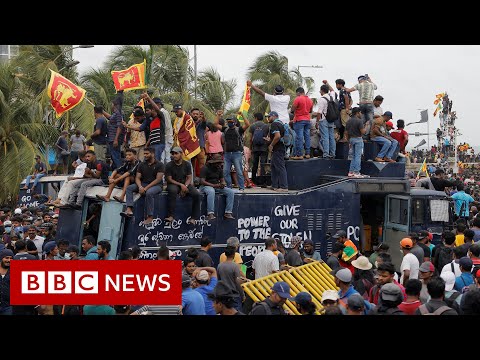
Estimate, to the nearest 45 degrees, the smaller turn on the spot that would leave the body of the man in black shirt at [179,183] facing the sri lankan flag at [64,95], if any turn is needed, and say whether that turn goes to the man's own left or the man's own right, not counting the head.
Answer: approximately 135° to the man's own right

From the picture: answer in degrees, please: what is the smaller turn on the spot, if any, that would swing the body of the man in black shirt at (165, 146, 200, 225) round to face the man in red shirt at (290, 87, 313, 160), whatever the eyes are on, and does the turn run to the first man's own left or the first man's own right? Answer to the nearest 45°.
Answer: approximately 135° to the first man's own left

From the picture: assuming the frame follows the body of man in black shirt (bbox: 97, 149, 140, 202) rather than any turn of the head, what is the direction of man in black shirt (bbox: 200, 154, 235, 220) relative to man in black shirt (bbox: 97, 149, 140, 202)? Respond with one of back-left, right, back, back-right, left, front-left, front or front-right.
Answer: back-left

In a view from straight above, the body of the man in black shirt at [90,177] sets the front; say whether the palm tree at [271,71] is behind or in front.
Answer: behind

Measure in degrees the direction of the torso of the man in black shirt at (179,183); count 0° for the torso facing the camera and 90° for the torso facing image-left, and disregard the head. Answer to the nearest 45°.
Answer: approximately 0°

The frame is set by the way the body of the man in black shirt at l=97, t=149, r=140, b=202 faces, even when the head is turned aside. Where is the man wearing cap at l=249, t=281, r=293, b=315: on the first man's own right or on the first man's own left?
on the first man's own left

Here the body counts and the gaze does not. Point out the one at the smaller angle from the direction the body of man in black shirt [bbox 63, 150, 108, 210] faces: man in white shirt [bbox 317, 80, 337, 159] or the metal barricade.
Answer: the metal barricade

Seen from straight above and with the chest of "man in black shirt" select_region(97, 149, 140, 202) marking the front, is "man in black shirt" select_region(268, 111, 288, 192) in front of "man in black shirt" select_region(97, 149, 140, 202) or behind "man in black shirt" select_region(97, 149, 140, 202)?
behind

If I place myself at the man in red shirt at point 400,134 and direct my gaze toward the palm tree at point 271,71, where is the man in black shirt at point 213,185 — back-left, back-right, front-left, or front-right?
back-left
